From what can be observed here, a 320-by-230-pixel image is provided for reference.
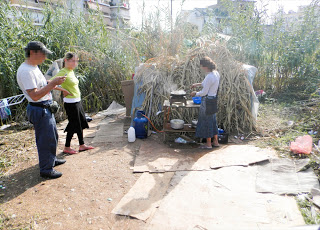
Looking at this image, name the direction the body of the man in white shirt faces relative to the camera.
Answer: to the viewer's right

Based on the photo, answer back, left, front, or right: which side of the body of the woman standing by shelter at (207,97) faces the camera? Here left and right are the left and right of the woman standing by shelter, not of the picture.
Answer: left

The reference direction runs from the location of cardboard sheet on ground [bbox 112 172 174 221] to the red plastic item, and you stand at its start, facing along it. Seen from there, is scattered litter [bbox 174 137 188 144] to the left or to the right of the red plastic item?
left

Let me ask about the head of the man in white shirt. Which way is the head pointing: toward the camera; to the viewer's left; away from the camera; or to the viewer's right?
to the viewer's right

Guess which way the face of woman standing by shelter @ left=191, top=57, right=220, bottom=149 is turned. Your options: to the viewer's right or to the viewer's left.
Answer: to the viewer's left

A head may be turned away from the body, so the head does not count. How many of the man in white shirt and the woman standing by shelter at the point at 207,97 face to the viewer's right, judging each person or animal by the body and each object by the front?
1

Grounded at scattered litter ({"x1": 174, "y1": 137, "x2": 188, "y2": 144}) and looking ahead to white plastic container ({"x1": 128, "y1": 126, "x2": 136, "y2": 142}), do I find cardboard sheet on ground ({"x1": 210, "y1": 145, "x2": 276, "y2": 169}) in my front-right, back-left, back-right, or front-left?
back-left

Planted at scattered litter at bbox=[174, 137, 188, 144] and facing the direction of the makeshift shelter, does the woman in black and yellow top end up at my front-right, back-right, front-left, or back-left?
back-left

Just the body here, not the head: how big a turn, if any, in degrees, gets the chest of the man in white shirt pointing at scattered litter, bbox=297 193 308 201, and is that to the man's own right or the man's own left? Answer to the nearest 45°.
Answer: approximately 45° to the man's own right

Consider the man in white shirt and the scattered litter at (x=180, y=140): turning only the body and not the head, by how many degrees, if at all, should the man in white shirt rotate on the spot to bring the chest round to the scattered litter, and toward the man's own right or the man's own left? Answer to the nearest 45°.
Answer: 0° — they already face it
